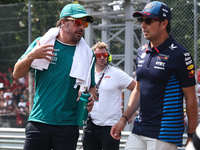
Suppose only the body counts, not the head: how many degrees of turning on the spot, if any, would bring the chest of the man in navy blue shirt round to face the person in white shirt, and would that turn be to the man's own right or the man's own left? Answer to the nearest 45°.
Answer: approximately 90° to the man's own right

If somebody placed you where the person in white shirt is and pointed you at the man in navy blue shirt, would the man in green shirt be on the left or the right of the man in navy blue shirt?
right

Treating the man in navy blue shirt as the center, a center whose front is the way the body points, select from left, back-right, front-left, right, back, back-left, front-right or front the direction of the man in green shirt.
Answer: front-right

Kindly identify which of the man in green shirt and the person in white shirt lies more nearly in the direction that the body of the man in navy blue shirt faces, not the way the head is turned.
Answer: the man in green shirt

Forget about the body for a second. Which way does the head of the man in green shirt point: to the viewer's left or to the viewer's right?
to the viewer's right

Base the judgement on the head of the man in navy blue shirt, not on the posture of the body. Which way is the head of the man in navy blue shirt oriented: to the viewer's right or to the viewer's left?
to the viewer's left

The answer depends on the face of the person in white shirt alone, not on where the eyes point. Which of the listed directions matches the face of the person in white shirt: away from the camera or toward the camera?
toward the camera

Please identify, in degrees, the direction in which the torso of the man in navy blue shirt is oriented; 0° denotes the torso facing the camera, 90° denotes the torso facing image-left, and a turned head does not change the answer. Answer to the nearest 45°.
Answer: approximately 45°
